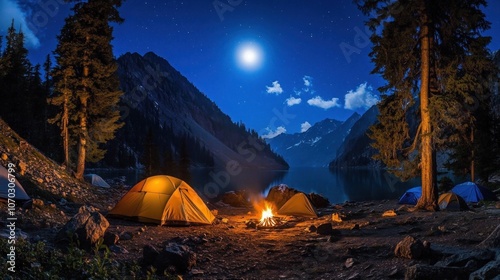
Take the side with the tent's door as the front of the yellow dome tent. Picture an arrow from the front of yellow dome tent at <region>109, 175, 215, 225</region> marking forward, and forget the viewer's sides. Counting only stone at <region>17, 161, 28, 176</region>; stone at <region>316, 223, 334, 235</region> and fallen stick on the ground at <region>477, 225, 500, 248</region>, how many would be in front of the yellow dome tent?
2

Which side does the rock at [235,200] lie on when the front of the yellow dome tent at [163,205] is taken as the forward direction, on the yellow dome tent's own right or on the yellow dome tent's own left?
on the yellow dome tent's own left

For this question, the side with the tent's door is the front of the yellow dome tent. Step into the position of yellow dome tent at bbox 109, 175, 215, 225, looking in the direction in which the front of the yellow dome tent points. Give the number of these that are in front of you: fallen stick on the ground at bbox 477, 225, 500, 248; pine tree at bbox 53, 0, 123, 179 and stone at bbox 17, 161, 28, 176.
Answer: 1

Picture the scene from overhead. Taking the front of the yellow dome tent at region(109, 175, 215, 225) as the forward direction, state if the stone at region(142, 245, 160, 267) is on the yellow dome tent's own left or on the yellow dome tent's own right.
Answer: on the yellow dome tent's own right

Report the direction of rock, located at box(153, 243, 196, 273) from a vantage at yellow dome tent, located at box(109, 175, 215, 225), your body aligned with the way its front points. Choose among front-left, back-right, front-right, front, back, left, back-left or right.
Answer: front-right

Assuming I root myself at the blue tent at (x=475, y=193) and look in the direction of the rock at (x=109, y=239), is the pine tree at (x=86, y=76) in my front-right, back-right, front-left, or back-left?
front-right

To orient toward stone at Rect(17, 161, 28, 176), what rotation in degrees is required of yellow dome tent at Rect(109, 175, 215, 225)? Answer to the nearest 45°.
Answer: approximately 135° to its right

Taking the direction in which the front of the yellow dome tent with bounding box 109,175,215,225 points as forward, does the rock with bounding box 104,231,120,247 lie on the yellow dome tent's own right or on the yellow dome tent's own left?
on the yellow dome tent's own right

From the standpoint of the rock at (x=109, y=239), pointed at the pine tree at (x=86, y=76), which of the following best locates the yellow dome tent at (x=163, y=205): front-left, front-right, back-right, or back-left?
front-right

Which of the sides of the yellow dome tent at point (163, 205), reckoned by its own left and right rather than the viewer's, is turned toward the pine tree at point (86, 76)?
back

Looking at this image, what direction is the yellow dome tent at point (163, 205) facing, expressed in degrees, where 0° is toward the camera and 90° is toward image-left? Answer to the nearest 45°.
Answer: approximately 315°
